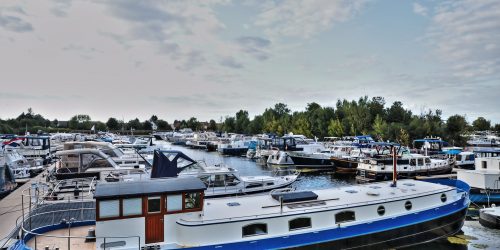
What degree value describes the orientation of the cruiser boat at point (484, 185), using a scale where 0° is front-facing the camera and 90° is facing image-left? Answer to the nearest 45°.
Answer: approximately 90°

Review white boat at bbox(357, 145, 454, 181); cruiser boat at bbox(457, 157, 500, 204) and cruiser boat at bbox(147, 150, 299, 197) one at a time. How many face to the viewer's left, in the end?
1

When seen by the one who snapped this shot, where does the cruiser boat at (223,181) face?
facing to the right of the viewer

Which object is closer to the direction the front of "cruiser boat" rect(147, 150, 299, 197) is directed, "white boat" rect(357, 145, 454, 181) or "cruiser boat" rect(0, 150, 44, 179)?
the white boat

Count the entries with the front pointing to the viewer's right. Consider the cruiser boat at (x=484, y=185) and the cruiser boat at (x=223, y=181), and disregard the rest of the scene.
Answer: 1

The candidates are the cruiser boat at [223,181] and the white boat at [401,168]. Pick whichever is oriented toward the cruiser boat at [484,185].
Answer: the cruiser boat at [223,181]

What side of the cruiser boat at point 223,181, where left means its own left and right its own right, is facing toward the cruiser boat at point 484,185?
front

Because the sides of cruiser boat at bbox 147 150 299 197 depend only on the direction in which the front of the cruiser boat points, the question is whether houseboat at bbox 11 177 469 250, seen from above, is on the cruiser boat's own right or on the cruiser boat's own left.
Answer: on the cruiser boat's own right
